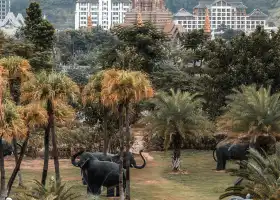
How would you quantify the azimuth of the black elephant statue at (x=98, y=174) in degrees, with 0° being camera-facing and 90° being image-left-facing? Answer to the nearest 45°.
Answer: approximately 90°

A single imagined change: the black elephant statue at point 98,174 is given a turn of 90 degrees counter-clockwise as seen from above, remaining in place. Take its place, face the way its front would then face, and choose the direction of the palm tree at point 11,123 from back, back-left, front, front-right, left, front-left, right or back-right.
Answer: front-right

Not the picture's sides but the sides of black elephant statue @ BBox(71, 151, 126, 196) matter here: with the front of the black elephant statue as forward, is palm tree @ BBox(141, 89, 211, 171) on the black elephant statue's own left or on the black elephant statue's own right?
on the black elephant statue's own right

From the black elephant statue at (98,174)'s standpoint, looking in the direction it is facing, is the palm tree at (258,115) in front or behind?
behind

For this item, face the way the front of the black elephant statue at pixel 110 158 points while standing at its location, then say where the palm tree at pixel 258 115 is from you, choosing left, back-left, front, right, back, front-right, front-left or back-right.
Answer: front
